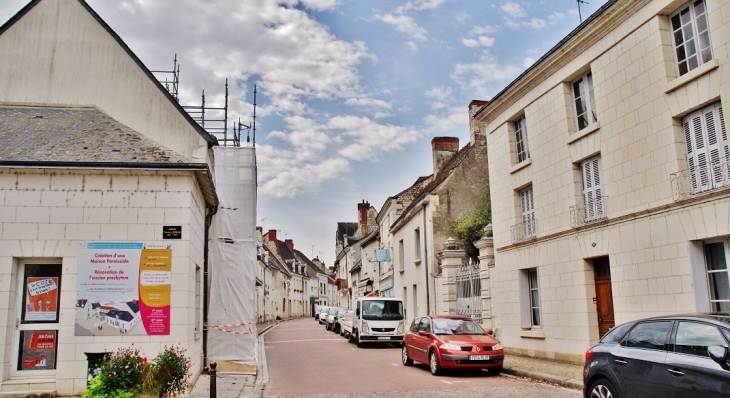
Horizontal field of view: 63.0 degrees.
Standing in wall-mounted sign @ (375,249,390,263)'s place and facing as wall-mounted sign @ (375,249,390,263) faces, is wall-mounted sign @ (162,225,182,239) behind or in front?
in front

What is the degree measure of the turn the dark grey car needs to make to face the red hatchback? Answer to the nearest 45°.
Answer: approximately 180°

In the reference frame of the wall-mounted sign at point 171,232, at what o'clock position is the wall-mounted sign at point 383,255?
the wall-mounted sign at point 383,255 is roughly at 7 o'clock from the wall-mounted sign at point 171,232.

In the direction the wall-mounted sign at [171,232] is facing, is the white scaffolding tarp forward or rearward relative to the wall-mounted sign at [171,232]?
rearward

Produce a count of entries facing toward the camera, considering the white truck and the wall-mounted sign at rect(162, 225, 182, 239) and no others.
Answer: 2

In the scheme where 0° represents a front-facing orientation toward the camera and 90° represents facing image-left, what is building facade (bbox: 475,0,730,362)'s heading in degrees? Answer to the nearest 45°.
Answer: approximately 45°

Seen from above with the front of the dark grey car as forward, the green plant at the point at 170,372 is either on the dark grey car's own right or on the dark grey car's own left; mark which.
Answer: on the dark grey car's own right

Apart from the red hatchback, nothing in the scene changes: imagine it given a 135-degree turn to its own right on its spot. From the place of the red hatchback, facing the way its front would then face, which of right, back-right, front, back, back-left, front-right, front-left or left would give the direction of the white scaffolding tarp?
front

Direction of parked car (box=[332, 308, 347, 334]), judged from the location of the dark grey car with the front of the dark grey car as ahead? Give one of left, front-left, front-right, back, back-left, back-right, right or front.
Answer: back
